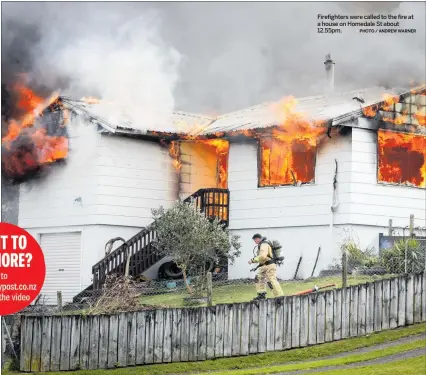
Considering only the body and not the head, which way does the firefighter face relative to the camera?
to the viewer's left

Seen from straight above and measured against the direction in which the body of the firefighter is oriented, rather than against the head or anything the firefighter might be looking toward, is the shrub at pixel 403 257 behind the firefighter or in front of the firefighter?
behind

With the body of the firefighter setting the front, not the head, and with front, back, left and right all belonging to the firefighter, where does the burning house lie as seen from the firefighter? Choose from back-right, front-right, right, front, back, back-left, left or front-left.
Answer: right
